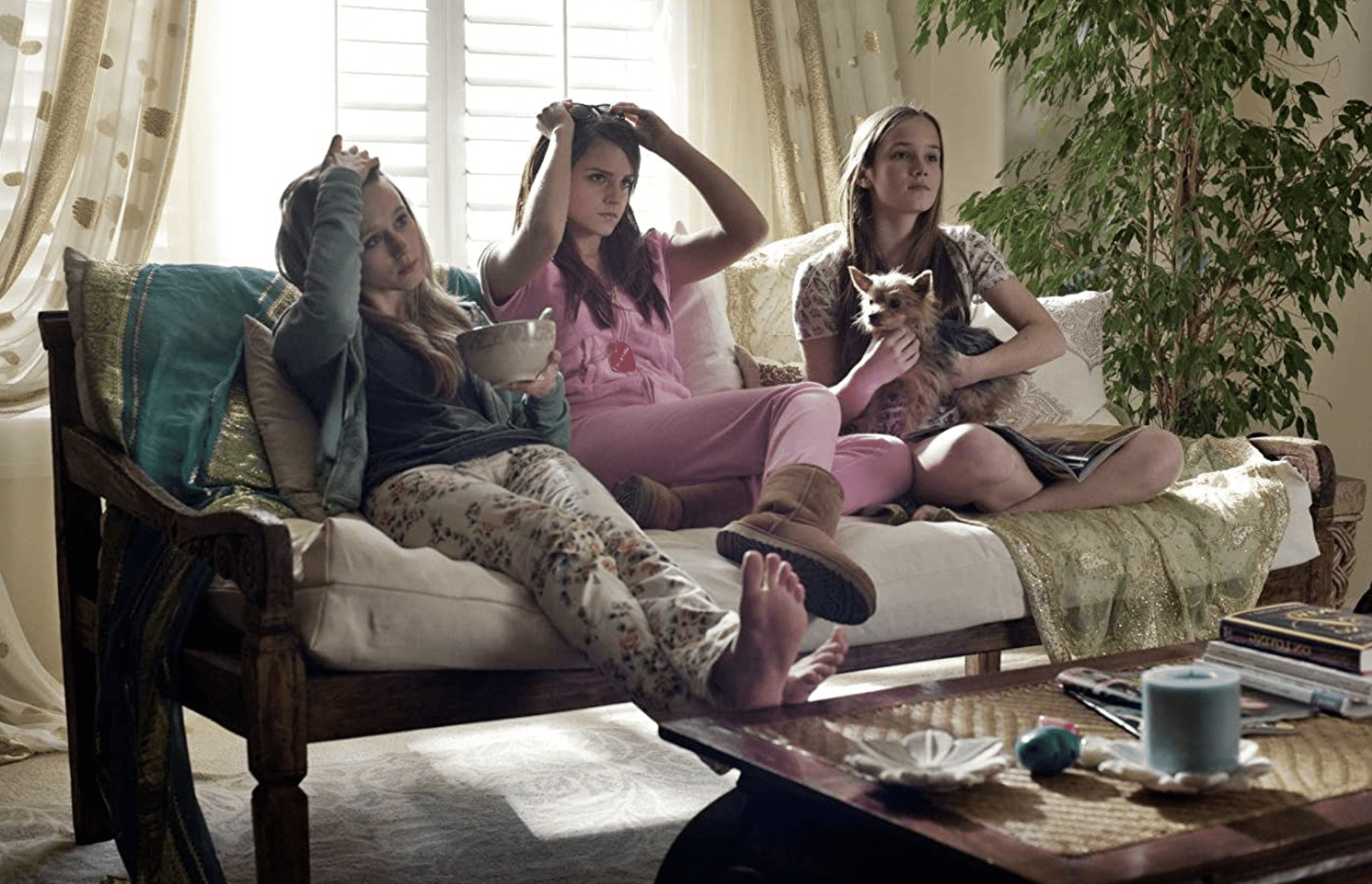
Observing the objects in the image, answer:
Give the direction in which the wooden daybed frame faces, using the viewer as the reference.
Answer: facing the viewer and to the right of the viewer

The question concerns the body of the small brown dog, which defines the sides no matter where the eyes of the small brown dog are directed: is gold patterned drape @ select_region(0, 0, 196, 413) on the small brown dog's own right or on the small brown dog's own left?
on the small brown dog's own right

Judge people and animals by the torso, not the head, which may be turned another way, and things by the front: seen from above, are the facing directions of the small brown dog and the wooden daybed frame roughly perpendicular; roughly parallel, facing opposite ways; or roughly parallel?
roughly perpendicular

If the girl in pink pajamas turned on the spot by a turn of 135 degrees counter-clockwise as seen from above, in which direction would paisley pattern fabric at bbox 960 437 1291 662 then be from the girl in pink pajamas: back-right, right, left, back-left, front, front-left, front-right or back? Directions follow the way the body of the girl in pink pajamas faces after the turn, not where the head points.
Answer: right

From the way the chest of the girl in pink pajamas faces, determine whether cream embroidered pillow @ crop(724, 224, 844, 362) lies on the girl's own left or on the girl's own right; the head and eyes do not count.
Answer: on the girl's own left

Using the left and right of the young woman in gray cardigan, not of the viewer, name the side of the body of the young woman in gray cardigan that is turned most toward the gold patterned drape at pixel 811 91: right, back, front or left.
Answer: left

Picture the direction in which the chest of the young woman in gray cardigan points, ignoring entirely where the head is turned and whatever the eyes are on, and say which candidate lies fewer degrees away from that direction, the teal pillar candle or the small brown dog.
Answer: the teal pillar candle

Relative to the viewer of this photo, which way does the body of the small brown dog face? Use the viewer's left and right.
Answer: facing the viewer and to the left of the viewer

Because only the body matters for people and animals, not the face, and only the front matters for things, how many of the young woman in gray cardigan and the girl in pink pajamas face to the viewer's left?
0

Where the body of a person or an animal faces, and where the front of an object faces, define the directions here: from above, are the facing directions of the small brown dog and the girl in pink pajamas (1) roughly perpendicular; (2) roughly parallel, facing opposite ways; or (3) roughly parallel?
roughly perpendicular

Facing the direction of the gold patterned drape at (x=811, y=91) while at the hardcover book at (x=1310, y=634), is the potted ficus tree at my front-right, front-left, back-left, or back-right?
front-right

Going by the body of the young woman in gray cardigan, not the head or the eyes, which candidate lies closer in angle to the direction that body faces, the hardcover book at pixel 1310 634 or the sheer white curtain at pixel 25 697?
the hardcover book
